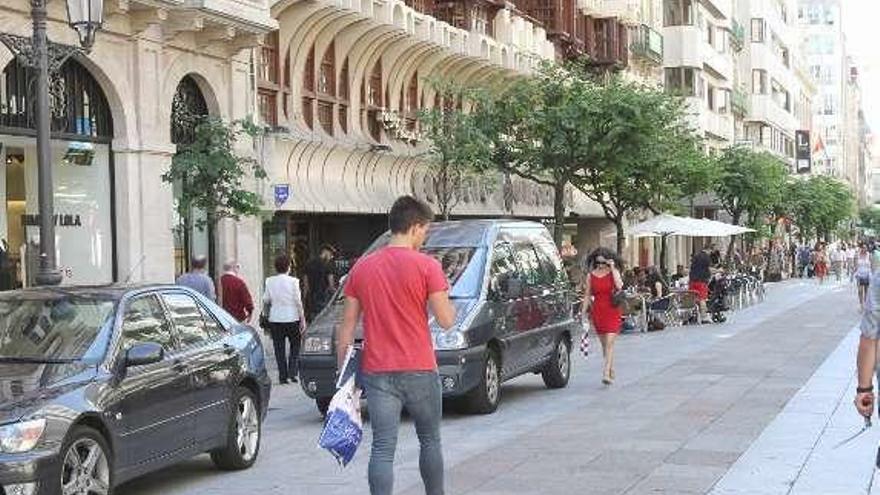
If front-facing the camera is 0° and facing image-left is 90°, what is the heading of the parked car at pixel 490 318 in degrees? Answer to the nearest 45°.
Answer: approximately 45°

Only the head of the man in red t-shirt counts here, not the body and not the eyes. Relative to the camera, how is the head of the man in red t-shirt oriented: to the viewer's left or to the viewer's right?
to the viewer's right

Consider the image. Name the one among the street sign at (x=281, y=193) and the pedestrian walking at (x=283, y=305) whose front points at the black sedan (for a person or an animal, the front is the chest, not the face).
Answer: the street sign

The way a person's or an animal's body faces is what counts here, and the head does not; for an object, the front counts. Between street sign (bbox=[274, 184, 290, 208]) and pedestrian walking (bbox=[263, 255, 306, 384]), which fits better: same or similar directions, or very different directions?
very different directions

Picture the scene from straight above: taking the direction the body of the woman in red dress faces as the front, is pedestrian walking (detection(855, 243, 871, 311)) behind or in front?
behind

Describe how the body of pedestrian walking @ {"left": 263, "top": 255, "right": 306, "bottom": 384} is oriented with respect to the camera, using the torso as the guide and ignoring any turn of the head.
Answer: away from the camera

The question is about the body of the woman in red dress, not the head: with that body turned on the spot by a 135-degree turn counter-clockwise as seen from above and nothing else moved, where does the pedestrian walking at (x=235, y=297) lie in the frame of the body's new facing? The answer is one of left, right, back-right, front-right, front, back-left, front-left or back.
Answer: back-left
